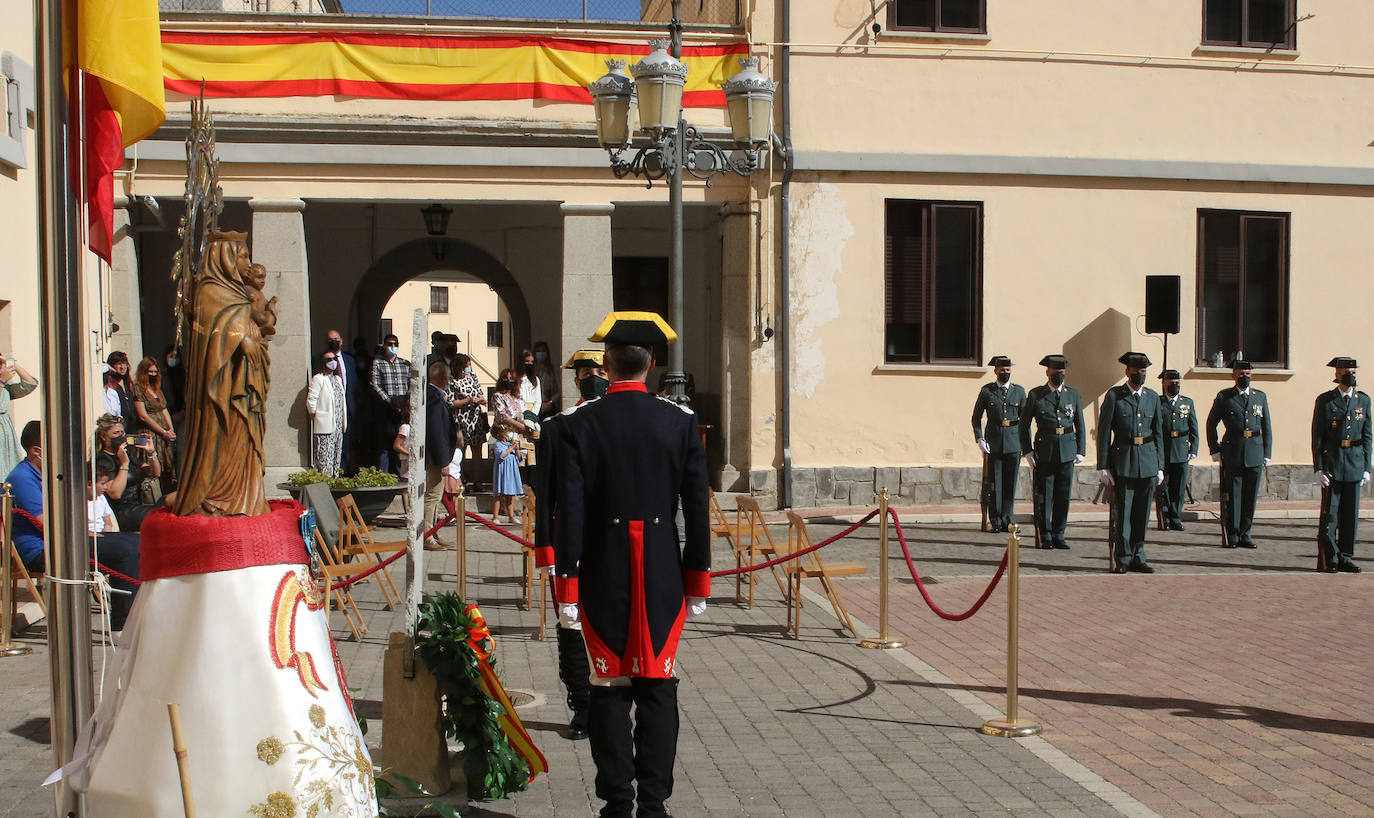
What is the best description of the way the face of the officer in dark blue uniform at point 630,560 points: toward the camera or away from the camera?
away from the camera

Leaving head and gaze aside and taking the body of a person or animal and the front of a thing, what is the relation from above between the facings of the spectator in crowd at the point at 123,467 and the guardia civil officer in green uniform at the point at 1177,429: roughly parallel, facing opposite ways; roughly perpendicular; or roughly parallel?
roughly perpendicular

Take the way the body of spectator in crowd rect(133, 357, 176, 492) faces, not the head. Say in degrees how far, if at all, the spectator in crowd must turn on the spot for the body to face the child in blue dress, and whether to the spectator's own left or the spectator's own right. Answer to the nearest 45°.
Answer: approximately 45° to the spectator's own left

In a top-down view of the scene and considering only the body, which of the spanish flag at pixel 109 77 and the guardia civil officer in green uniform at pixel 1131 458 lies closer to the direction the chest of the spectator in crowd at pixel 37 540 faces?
the guardia civil officer in green uniform

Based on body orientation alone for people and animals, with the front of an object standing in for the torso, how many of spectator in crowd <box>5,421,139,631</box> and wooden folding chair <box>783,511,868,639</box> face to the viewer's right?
2

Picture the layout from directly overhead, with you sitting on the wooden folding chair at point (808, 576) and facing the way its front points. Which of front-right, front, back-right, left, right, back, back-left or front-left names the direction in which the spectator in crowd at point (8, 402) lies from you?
back

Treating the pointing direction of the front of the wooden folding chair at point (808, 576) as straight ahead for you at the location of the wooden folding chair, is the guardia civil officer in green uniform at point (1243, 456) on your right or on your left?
on your left

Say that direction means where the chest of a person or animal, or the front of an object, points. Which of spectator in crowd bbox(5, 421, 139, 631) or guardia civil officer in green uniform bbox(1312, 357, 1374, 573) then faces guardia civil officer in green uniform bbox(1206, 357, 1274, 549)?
the spectator in crowd

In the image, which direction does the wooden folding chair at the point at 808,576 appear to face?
to the viewer's right
